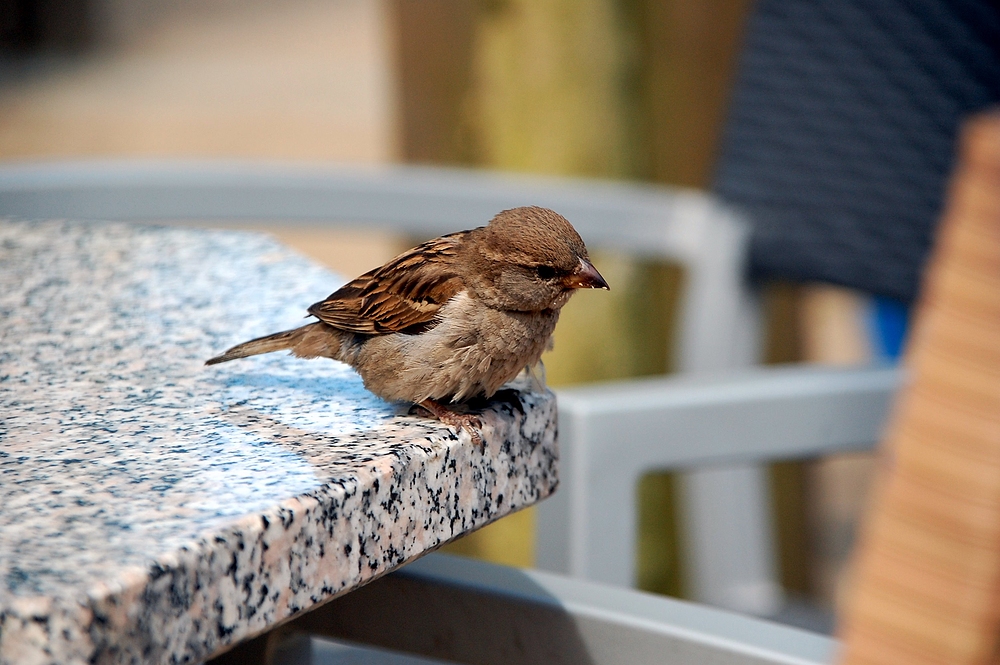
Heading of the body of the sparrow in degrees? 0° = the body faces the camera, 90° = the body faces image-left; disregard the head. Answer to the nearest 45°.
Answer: approximately 270°

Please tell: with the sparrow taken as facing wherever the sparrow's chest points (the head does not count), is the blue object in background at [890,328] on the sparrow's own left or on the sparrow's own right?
on the sparrow's own left
